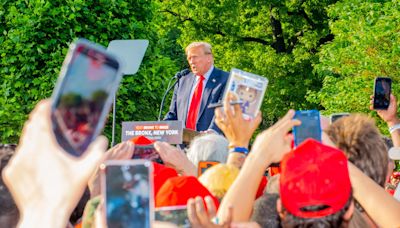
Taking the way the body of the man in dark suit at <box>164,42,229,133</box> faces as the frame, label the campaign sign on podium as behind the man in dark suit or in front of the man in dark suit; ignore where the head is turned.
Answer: in front

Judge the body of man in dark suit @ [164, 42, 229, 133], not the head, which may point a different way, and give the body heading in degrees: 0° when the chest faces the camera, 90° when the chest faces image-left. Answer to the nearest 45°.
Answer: approximately 45°
